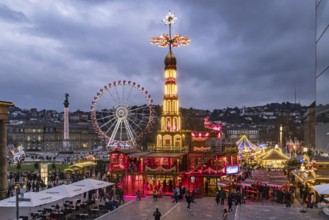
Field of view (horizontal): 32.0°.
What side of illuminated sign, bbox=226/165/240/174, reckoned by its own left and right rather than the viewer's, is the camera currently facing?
front

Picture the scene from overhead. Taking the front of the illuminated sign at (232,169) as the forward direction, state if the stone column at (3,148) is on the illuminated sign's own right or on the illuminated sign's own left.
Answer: on the illuminated sign's own right
